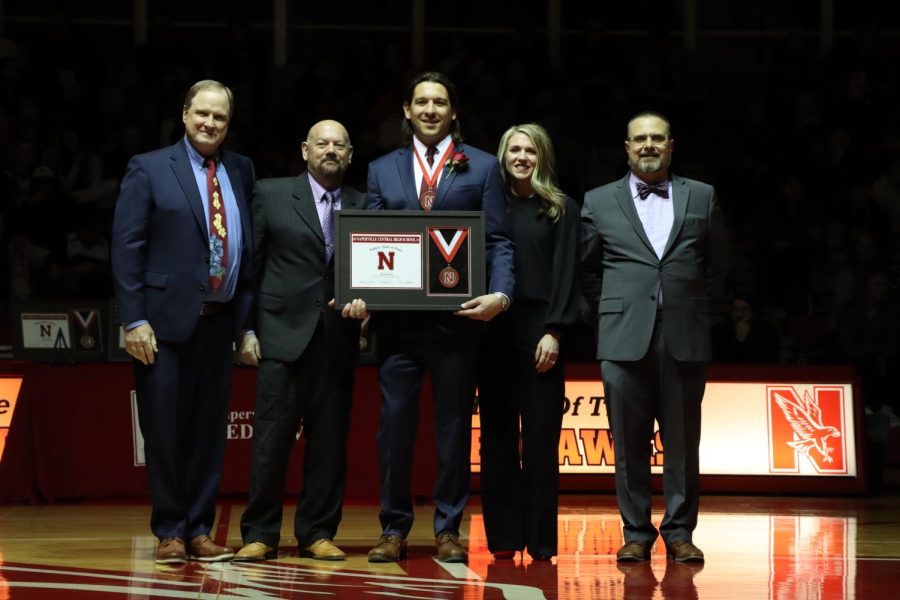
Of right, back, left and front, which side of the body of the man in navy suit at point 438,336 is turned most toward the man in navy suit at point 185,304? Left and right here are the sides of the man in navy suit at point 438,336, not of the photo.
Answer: right

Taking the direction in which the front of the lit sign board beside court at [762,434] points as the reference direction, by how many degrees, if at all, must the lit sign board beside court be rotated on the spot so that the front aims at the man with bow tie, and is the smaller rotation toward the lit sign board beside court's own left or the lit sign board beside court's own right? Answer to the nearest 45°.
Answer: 0° — it already faces them

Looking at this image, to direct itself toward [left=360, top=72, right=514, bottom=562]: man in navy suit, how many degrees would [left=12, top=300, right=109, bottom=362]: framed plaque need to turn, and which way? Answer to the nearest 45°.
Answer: approximately 45° to its left

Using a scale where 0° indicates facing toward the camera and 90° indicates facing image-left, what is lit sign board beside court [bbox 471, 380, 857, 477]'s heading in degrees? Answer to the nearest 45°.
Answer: approximately 0°

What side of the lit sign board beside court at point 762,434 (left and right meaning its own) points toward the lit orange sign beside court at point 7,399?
right

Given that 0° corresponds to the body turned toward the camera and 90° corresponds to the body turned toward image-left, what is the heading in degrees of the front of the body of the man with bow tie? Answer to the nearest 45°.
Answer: approximately 0°
